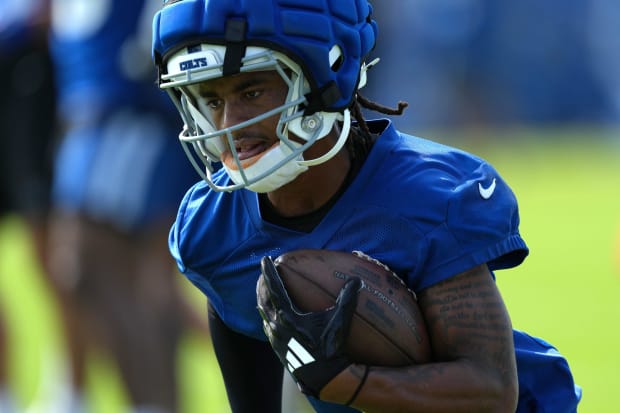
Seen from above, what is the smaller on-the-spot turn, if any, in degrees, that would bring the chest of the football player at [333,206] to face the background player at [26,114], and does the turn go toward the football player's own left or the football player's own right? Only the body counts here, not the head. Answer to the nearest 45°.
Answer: approximately 90° to the football player's own right

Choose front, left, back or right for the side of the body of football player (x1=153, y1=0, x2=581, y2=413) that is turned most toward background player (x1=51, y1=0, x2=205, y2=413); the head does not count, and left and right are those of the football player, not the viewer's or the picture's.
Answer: right

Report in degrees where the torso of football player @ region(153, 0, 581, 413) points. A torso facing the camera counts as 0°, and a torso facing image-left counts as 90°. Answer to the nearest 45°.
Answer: approximately 45°

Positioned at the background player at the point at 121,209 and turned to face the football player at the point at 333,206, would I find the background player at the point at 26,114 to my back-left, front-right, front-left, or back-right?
back-right
